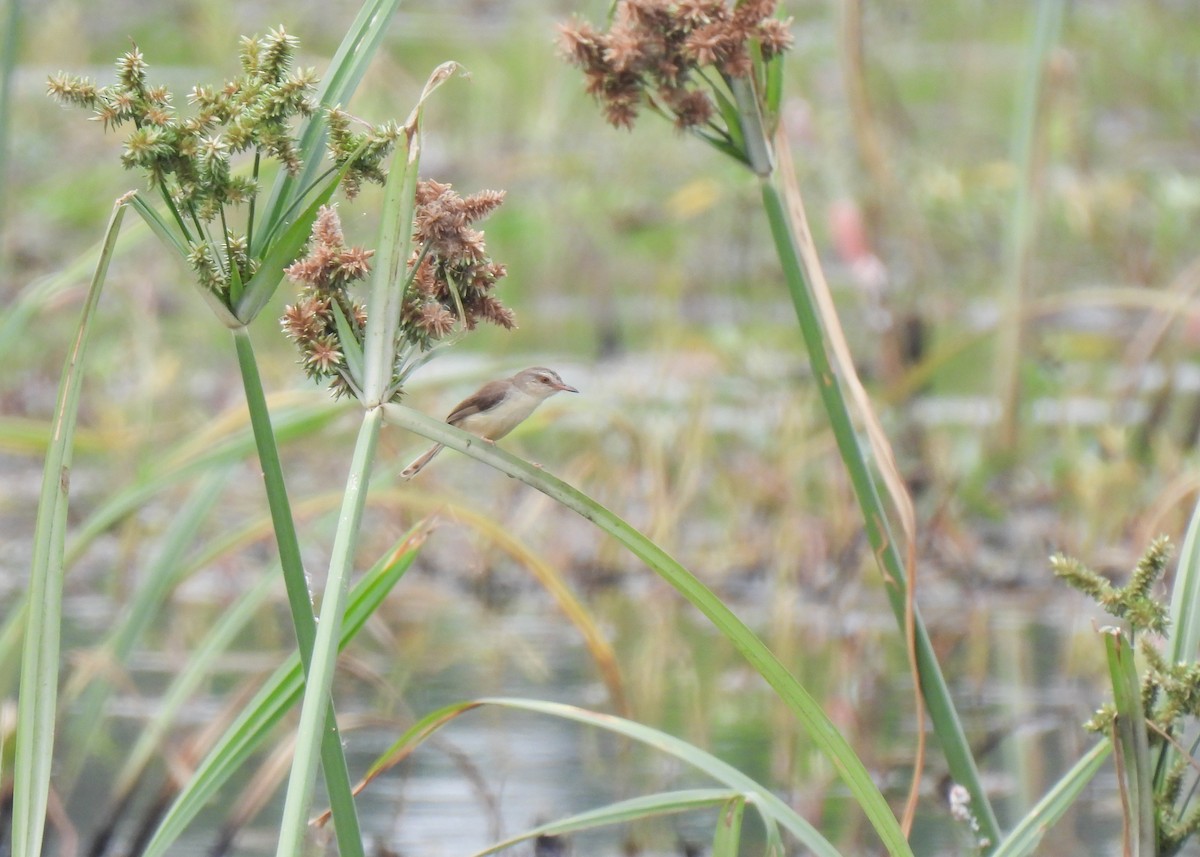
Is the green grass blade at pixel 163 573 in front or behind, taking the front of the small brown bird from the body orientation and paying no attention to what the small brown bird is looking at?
behind

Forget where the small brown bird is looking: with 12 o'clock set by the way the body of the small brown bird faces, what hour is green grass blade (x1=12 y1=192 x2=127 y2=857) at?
The green grass blade is roughly at 6 o'clock from the small brown bird.

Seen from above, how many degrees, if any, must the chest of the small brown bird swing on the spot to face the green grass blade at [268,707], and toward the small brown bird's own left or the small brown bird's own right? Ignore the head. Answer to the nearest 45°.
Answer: approximately 135° to the small brown bird's own right

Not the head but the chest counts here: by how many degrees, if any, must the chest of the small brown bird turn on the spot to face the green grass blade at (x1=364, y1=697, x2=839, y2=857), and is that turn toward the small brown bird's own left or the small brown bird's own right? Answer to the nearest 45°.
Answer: approximately 90° to the small brown bird's own right

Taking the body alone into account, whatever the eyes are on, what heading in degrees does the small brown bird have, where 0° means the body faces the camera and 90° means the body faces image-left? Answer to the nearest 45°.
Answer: approximately 270°

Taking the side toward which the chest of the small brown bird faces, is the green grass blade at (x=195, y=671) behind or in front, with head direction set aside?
behind
